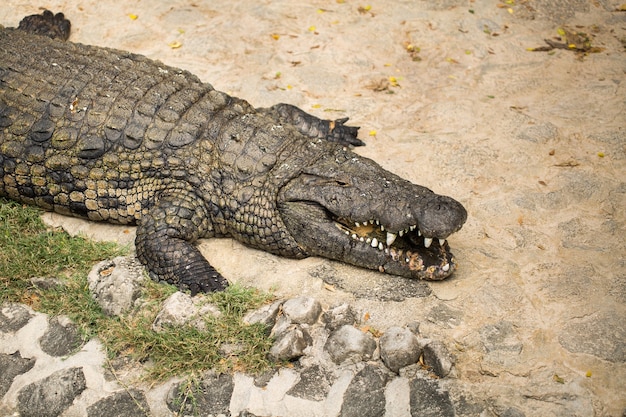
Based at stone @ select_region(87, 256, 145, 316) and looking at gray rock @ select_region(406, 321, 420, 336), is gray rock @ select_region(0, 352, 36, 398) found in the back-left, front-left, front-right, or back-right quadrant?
back-right

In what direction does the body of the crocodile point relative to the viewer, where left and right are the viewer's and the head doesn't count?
facing the viewer and to the right of the viewer

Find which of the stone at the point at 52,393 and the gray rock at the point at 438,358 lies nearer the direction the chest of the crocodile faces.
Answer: the gray rock

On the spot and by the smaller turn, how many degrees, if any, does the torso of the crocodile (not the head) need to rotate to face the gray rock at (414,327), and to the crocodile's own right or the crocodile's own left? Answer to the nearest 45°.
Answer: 0° — it already faces it

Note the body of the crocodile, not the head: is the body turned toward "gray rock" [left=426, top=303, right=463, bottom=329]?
yes

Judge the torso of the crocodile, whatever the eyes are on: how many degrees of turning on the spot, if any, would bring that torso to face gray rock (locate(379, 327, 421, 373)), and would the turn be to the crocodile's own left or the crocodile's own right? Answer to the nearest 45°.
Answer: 0° — it already faces it

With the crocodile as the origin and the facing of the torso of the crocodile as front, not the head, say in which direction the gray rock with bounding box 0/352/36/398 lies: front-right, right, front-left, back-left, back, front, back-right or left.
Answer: right

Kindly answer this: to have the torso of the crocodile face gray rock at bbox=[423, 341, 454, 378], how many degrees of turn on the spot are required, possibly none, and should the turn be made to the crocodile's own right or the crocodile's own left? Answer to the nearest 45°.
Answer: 0° — it already faces it

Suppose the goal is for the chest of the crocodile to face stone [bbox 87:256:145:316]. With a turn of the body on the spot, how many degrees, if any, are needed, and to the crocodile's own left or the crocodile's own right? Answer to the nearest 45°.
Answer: approximately 90° to the crocodile's own right

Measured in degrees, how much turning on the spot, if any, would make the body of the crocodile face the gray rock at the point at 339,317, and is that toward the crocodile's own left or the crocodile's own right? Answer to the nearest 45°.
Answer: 0° — it already faces it

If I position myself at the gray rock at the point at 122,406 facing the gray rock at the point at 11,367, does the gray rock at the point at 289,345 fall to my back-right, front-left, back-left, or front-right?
back-right

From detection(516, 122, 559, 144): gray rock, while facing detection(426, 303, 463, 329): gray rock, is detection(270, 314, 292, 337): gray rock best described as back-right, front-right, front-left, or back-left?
front-right

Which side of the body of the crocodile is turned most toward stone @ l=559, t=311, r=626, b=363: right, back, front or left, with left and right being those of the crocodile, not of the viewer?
front

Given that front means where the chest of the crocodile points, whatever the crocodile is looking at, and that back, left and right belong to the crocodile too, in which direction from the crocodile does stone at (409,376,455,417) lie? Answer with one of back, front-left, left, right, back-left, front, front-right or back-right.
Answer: front

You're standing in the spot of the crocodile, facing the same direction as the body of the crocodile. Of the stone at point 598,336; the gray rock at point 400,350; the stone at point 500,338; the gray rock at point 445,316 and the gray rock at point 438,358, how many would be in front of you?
5

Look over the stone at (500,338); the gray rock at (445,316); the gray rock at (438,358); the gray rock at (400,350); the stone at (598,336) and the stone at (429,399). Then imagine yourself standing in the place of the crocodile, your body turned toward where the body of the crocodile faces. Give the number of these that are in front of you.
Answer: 6

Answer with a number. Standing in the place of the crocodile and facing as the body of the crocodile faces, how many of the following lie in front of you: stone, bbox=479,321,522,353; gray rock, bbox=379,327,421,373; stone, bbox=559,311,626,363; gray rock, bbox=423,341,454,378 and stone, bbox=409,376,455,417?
5

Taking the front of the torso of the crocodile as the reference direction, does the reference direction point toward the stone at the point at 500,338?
yes

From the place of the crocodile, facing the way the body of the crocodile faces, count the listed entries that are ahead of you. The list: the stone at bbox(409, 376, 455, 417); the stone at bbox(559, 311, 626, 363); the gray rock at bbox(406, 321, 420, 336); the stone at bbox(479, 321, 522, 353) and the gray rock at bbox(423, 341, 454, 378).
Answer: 5
